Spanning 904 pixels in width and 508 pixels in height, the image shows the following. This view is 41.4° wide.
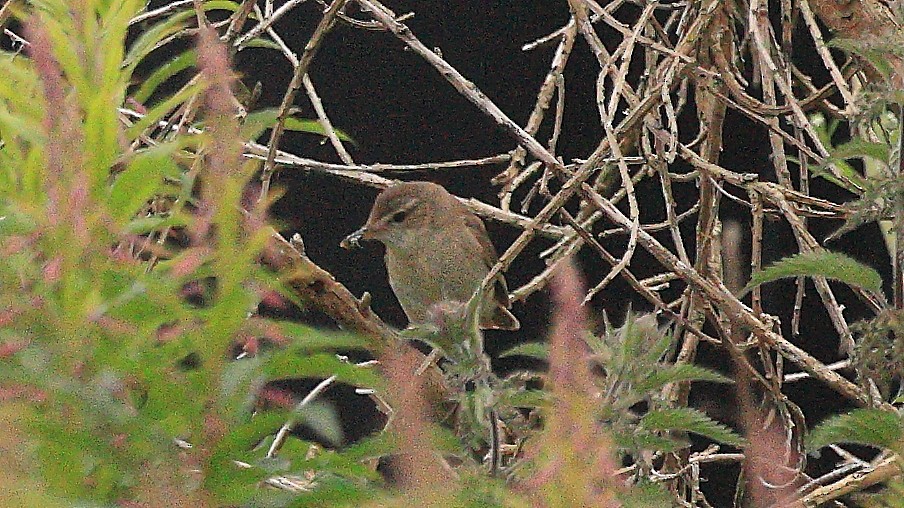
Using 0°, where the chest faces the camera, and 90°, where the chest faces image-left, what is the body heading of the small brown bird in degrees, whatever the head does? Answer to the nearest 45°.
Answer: approximately 45°

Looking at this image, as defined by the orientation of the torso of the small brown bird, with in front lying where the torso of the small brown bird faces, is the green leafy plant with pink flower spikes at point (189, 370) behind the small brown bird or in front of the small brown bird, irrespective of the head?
in front
